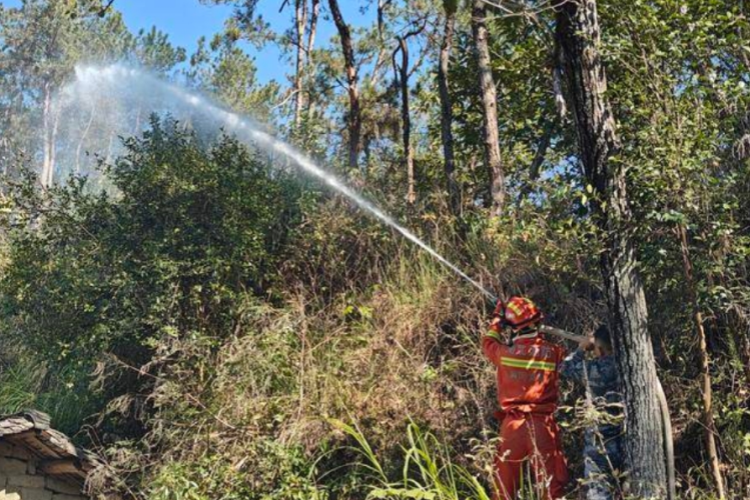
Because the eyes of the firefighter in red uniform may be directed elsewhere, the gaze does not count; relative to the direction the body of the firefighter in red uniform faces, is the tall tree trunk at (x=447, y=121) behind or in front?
in front

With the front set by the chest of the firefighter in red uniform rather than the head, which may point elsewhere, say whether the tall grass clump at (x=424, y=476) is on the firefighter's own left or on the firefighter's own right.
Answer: on the firefighter's own left

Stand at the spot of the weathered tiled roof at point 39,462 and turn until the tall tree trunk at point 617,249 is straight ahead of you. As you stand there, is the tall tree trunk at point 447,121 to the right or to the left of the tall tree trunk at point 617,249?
left

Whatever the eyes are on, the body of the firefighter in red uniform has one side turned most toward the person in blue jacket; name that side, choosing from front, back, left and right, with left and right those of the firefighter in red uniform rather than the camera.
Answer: right

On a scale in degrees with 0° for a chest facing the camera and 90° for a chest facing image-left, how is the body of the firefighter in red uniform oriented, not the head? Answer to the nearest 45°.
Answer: approximately 180°

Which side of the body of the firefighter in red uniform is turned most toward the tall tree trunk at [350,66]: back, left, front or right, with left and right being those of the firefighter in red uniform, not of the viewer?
front

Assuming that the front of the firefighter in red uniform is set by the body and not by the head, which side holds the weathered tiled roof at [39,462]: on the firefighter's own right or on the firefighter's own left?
on the firefighter's own left

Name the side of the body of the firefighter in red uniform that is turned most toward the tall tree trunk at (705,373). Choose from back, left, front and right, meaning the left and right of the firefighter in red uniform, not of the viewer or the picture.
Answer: right

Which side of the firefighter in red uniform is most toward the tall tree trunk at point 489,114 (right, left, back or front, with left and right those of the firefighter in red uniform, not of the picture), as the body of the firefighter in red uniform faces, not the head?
front

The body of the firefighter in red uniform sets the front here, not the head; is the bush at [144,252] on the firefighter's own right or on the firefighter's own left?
on the firefighter's own left

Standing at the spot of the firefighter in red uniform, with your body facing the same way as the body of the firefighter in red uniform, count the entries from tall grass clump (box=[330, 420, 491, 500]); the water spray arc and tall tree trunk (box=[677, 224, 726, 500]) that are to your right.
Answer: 1

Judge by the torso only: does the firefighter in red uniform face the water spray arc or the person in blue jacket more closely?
the water spray arc

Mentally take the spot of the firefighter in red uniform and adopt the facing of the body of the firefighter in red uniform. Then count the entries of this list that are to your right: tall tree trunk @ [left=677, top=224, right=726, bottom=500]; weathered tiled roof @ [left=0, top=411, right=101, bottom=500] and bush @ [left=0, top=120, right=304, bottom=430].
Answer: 1

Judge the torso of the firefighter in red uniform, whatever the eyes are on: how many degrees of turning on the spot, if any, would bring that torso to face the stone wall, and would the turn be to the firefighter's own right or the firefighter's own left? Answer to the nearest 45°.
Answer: approximately 90° to the firefighter's own left
